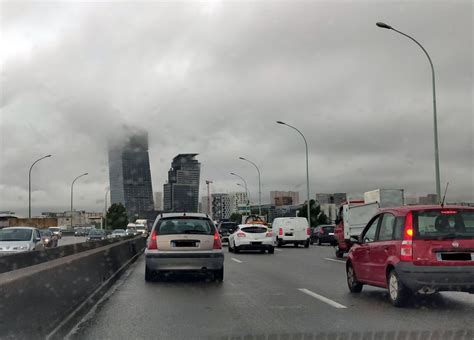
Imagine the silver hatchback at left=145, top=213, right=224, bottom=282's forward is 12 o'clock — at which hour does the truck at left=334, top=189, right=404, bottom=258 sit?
The truck is roughly at 1 o'clock from the silver hatchback.

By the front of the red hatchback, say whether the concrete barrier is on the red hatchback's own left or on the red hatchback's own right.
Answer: on the red hatchback's own left

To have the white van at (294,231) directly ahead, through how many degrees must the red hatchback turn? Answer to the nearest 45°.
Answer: approximately 45° to its right

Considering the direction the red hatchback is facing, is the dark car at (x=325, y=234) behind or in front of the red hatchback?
in front

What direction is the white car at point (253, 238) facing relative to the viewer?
away from the camera

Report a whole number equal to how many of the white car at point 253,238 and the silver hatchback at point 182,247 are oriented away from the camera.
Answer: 2

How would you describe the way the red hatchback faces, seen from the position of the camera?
facing away from the viewer and to the left of the viewer

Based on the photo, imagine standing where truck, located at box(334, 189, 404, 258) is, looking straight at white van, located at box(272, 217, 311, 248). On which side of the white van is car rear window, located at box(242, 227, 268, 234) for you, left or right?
left

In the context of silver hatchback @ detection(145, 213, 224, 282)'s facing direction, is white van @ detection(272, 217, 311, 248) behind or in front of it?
in front

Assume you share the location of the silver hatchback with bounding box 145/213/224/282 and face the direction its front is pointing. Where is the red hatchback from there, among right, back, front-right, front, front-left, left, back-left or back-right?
back-right

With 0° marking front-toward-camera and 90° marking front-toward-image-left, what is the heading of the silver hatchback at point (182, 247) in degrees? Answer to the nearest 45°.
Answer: approximately 180°
